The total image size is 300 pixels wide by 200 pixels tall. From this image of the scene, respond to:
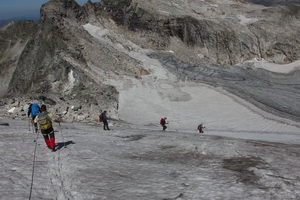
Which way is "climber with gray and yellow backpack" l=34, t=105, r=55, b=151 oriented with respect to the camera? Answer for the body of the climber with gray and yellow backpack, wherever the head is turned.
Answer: away from the camera
